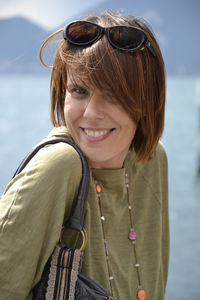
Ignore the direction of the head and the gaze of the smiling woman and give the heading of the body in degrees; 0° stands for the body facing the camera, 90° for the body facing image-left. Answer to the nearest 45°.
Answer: approximately 315°
